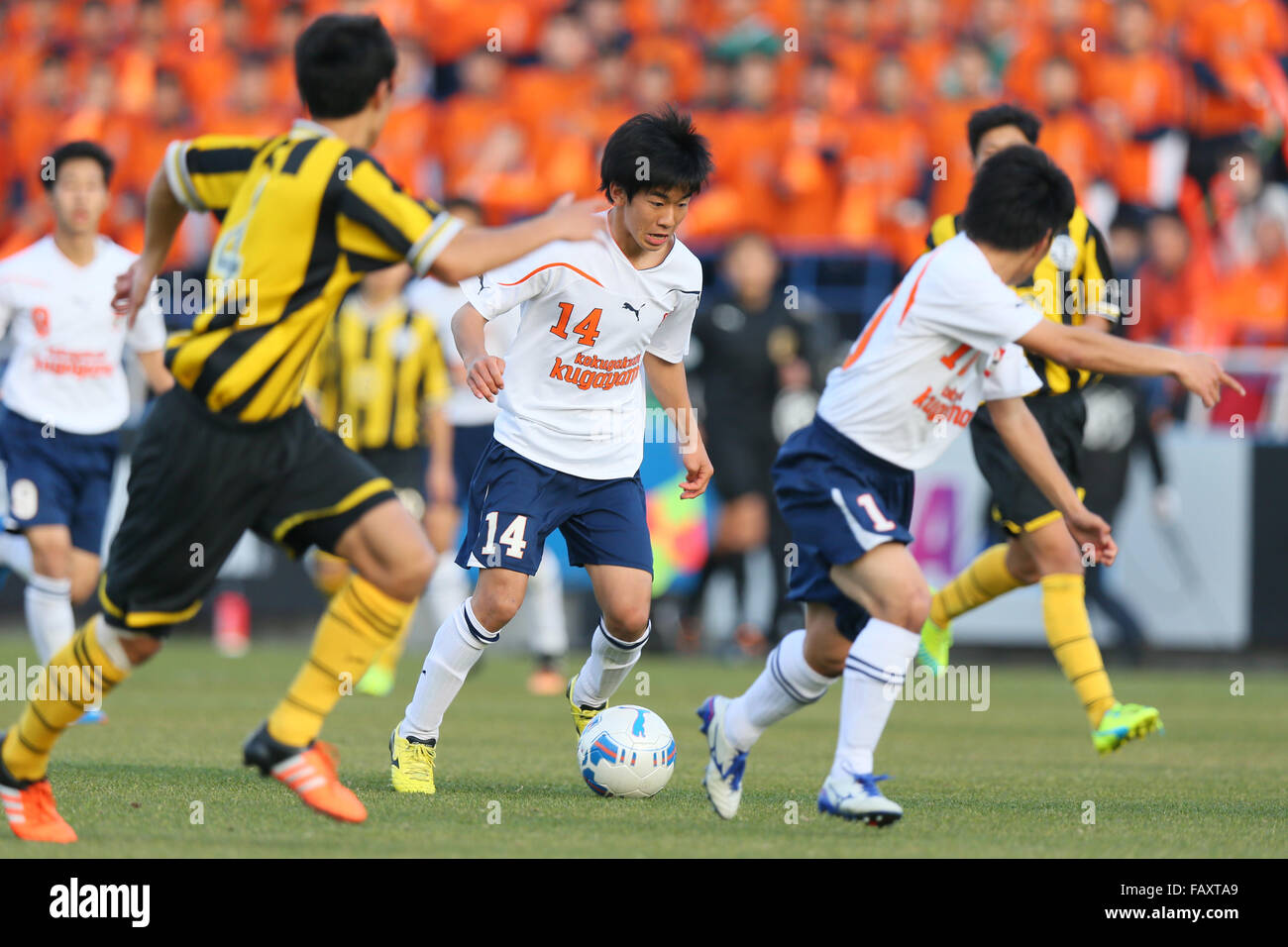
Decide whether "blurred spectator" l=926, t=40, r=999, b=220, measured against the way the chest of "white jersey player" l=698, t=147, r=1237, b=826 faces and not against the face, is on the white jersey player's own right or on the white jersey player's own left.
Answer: on the white jersey player's own left

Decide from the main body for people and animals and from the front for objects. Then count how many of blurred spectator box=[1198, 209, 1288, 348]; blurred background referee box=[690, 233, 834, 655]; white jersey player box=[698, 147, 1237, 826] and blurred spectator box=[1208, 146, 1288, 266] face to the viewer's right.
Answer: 1

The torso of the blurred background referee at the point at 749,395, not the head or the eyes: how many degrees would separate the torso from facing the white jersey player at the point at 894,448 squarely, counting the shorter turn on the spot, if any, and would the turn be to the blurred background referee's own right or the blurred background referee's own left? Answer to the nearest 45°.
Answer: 0° — they already face them

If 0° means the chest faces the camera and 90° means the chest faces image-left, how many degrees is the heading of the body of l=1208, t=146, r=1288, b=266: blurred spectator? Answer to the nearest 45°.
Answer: approximately 0°

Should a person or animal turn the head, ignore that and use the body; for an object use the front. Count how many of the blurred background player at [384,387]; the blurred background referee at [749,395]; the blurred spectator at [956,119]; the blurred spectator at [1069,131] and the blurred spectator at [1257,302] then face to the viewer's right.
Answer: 0

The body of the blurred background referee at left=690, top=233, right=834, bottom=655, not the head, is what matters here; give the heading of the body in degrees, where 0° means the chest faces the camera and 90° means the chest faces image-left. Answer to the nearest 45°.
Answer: approximately 0°

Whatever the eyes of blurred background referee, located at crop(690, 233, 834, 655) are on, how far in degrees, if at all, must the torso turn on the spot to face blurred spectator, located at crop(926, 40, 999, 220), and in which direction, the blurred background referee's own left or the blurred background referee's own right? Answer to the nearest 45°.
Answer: approximately 135° to the blurred background referee's own left

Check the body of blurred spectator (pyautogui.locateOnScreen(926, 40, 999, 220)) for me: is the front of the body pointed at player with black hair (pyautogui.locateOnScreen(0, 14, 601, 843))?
yes

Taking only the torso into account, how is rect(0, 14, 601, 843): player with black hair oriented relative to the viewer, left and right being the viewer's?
facing away from the viewer and to the right of the viewer

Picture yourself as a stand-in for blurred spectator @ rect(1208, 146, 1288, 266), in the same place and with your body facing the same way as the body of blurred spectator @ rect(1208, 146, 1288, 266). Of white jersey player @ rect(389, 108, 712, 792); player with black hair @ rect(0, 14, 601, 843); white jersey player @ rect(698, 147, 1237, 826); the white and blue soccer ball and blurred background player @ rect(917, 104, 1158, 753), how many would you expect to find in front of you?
5

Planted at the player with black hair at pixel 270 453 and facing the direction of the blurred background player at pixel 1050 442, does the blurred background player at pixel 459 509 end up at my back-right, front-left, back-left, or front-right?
front-left

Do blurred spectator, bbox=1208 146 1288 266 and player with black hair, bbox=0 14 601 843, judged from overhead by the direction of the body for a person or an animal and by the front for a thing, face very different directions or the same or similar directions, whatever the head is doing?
very different directions

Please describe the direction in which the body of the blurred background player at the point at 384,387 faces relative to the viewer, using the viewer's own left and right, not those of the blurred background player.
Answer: facing the viewer
